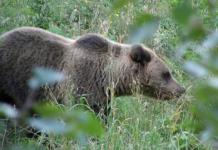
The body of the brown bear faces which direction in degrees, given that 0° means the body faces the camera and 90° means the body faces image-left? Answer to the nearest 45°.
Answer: approximately 270°

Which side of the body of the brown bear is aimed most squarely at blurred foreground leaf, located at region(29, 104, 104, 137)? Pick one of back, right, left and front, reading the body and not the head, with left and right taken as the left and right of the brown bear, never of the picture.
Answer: right

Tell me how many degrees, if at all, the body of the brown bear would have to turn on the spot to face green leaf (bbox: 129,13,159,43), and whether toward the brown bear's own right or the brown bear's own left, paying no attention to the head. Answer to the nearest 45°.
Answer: approximately 90° to the brown bear's own right
